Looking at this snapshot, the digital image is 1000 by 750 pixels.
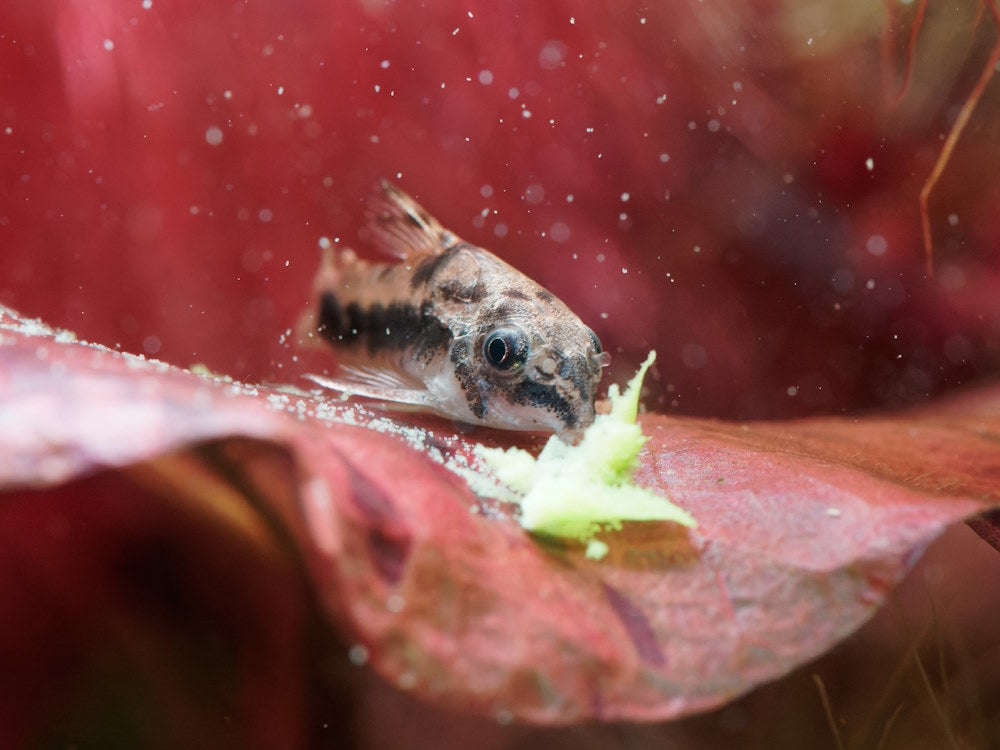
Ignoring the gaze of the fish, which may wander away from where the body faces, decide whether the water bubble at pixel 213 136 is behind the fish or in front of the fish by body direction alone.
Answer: behind

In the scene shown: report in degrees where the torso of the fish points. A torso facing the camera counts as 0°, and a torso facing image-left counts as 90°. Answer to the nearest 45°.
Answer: approximately 315°

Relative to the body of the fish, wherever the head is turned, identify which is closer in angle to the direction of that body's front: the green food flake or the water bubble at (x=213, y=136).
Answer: the green food flake

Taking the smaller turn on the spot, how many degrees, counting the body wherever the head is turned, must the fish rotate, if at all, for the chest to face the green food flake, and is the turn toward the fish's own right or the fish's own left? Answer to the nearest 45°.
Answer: approximately 45° to the fish's own right
